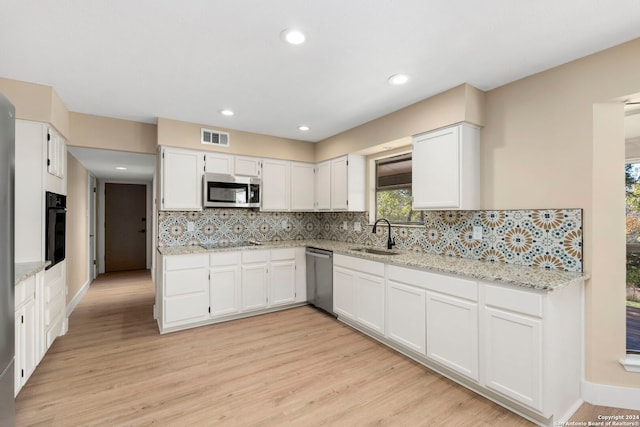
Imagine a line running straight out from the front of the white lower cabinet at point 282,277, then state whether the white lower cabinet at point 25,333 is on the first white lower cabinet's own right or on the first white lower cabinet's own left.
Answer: on the first white lower cabinet's own right

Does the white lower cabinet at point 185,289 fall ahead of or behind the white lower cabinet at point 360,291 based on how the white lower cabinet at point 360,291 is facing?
ahead

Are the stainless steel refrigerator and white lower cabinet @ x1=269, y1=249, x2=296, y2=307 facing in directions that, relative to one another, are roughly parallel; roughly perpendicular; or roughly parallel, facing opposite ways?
roughly perpendicular

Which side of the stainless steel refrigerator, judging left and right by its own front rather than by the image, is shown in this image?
right

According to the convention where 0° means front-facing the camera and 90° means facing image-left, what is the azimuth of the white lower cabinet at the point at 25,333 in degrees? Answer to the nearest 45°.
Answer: approximately 270°

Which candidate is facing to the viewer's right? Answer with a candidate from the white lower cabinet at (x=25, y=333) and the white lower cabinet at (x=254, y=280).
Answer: the white lower cabinet at (x=25, y=333)

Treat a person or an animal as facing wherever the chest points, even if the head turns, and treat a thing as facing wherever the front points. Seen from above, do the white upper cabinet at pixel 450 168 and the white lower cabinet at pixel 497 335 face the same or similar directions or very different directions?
same or similar directions

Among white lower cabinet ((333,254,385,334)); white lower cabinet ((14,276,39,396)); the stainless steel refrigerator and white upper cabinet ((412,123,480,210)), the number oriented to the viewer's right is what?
2

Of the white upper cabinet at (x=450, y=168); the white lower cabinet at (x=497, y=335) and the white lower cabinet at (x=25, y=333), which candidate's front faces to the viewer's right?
the white lower cabinet at (x=25, y=333)

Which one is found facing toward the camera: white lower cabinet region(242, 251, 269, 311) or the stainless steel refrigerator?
the white lower cabinet

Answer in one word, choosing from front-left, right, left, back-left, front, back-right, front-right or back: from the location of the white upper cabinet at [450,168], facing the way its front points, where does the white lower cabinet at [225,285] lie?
front-right

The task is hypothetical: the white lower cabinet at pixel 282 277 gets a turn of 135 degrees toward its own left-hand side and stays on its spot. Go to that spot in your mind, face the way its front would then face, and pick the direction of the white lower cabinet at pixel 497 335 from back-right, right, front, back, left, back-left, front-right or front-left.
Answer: back-right

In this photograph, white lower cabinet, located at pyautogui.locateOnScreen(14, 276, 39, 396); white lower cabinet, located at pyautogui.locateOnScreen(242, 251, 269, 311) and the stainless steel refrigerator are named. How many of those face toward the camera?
1
